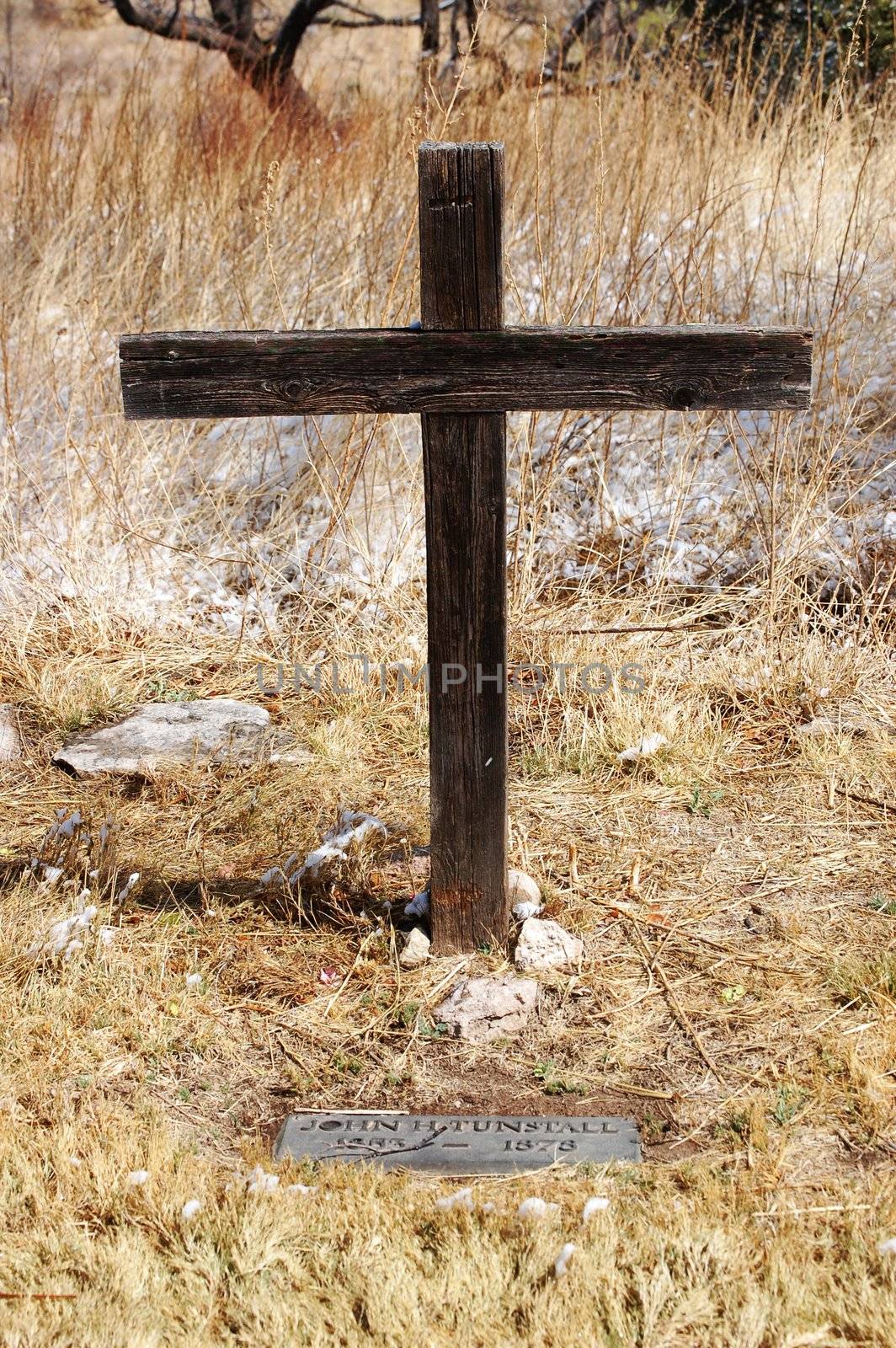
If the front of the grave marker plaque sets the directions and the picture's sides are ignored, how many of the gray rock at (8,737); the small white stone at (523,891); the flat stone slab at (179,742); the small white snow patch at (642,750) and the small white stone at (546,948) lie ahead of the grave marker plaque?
0

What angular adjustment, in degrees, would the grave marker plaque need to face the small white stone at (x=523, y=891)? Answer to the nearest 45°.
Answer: approximately 180°

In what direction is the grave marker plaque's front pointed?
toward the camera

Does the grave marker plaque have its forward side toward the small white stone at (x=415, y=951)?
no

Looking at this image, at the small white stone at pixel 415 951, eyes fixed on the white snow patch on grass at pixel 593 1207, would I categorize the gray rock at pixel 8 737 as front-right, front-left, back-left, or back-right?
back-right

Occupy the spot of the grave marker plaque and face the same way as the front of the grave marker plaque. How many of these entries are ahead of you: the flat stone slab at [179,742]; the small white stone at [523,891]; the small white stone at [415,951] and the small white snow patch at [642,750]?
0

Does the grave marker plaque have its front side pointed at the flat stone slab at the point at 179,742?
no

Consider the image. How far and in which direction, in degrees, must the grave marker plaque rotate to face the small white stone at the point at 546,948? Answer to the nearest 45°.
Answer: approximately 180°

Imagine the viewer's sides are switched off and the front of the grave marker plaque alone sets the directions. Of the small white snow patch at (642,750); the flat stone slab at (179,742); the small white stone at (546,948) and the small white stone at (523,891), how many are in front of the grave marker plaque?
0

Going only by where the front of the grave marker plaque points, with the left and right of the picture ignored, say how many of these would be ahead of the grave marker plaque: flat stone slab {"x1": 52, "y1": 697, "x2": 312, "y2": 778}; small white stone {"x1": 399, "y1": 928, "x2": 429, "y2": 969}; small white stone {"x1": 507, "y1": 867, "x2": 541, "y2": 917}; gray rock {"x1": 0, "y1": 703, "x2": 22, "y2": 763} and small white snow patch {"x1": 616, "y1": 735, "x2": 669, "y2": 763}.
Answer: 0

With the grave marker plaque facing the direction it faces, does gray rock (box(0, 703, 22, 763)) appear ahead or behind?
behind

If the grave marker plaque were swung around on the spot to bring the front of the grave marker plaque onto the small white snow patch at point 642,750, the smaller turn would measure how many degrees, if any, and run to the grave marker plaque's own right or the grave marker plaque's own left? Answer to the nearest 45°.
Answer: approximately 180°
